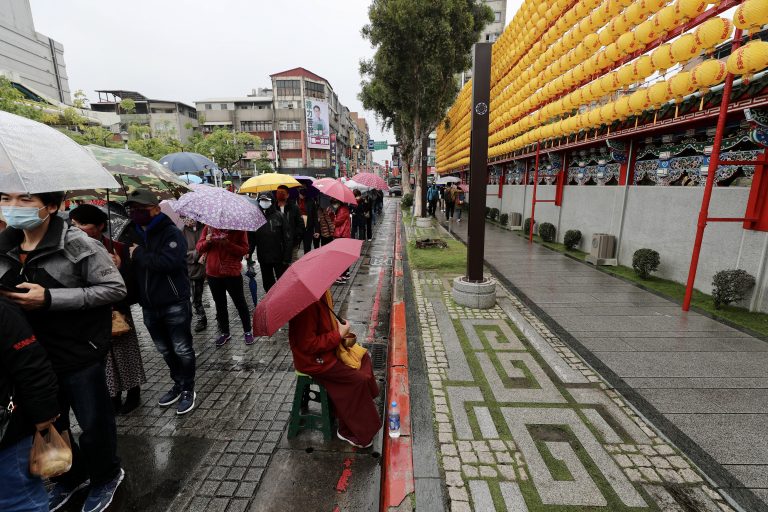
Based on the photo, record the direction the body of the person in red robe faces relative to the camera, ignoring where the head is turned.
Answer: to the viewer's right

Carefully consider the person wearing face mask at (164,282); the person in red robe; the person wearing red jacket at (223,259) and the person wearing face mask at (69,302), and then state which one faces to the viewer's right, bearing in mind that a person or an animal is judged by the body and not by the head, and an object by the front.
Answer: the person in red robe

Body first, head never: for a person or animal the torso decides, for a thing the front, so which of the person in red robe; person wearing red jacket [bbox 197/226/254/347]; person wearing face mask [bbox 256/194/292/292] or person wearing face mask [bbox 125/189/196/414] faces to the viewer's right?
the person in red robe

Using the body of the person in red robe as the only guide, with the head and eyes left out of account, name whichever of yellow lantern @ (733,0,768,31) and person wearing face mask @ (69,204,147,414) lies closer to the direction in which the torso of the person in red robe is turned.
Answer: the yellow lantern

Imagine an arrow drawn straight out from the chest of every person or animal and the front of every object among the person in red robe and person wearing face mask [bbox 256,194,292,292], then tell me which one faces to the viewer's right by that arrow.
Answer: the person in red robe

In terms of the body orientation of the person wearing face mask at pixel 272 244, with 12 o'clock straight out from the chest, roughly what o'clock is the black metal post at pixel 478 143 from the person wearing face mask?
The black metal post is roughly at 8 o'clock from the person wearing face mask.
